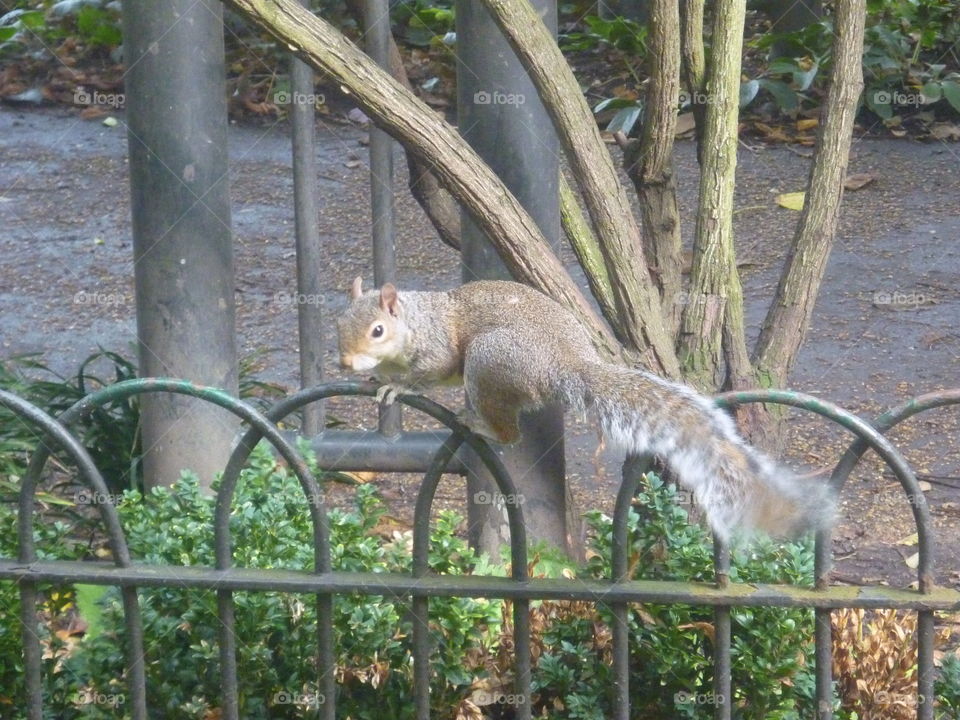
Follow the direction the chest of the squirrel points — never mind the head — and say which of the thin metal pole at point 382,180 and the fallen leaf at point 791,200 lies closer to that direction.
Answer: the thin metal pole

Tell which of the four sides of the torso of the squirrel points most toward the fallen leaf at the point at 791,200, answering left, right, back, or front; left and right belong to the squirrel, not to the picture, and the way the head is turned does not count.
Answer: right

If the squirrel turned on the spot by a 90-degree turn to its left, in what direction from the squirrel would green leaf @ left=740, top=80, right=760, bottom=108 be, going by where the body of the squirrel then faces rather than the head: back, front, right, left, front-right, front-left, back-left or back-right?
back

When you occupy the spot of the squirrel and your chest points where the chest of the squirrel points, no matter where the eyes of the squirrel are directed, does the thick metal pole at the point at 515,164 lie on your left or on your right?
on your right

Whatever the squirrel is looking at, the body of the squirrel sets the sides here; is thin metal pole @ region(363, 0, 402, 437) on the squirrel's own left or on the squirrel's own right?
on the squirrel's own right

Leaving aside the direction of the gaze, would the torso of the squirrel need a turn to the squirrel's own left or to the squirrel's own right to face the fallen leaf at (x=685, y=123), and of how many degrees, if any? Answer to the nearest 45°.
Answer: approximately 90° to the squirrel's own right

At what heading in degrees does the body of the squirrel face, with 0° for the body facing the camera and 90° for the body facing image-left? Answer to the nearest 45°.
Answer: approximately 90°

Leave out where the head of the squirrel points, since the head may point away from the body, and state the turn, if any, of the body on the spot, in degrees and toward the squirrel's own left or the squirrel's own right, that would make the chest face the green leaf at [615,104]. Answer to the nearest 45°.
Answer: approximately 90° to the squirrel's own right

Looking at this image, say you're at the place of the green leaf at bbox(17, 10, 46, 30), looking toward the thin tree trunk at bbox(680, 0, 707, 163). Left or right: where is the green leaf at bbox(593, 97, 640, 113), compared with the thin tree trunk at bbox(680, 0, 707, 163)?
left

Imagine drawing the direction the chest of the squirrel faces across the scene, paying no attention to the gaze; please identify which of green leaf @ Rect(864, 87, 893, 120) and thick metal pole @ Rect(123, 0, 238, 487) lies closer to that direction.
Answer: the thick metal pole

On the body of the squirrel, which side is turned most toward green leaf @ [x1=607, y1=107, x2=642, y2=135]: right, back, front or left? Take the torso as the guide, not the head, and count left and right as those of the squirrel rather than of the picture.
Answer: right

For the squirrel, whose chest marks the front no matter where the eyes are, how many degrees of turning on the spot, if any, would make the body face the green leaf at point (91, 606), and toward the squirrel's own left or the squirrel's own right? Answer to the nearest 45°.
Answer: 0° — it already faces it
